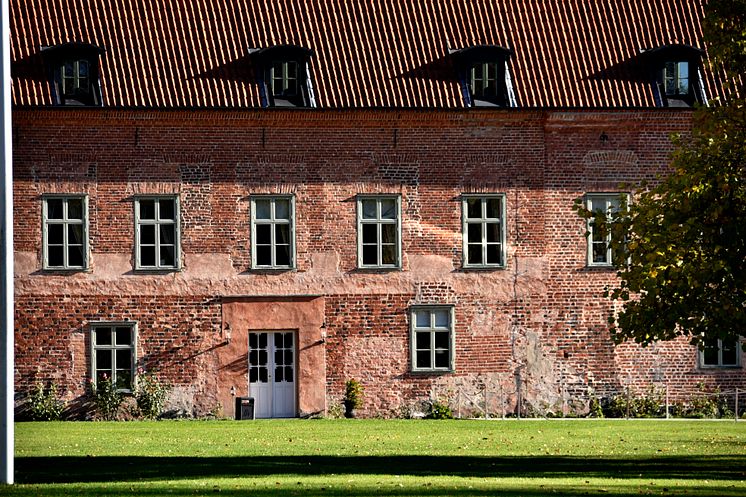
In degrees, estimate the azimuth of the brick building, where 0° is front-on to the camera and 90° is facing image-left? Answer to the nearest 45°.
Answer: approximately 0°

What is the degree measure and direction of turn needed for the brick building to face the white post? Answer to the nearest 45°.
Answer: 0° — it already faces it

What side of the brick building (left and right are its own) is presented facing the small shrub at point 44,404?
right

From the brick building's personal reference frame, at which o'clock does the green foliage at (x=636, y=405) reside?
The green foliage is roughly at 9 o'clock from the brick building.
